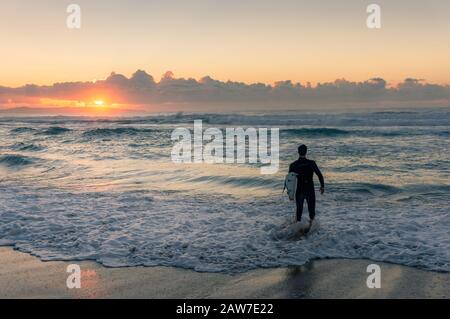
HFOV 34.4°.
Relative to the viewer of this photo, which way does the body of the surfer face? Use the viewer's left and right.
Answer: facing away from the viewer
